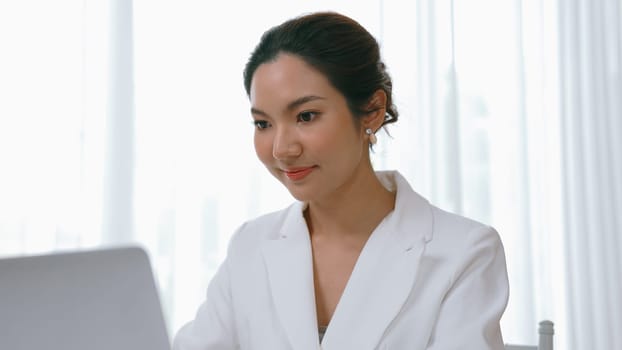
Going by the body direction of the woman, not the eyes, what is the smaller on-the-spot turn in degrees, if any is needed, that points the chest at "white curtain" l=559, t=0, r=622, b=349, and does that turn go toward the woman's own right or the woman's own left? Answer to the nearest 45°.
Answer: approximately 180°

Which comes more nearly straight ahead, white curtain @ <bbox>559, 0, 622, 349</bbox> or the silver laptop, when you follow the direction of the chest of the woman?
the silver laptop

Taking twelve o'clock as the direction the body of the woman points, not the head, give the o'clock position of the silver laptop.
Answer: The silver laptop is roughly at 11 o'clock from the woman.

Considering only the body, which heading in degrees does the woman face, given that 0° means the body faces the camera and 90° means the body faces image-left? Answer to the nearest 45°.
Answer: approximately 45°

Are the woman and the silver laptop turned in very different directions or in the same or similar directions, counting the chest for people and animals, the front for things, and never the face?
very different directions

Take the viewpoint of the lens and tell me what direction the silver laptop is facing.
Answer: facing away from the viewer and to the right of the viewer
